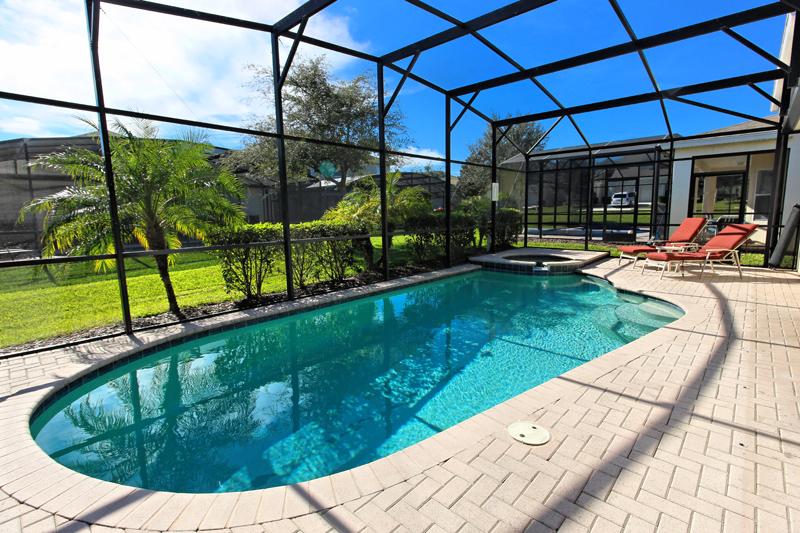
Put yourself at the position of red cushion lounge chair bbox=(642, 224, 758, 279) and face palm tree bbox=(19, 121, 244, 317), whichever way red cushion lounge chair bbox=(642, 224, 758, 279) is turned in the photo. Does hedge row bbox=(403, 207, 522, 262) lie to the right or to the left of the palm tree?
right

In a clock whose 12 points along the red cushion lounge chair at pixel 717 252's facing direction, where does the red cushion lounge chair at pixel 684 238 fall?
the red cushion lounge chair at pixel 684 238 is roughly at 2 o'clock from the red cushion lounge chair at pixel 717 252.

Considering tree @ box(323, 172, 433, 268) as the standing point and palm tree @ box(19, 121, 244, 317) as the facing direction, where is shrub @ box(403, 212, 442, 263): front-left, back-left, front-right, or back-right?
back-left

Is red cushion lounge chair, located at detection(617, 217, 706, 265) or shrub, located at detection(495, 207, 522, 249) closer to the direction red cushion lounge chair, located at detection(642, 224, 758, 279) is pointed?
the shrub

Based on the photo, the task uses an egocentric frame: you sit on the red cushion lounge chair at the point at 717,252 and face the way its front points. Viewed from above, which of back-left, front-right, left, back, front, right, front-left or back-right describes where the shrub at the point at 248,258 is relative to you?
front-left

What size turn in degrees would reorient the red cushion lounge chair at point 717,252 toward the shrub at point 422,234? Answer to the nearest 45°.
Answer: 0° — it already faces it

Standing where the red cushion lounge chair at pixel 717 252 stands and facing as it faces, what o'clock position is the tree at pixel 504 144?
The tree is roughly at 2 o'clock from the red cushion lounge chair.

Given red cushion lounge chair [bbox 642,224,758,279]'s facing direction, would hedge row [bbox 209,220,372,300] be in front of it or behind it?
in front

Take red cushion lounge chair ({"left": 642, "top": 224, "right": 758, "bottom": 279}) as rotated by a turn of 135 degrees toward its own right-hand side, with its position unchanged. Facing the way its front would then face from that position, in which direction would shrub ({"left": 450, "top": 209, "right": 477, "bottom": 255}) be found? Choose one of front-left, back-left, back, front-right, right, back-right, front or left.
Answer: back-left

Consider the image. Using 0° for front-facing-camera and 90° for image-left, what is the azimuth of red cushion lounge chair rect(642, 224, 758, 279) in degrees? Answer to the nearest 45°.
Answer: approximately 90°

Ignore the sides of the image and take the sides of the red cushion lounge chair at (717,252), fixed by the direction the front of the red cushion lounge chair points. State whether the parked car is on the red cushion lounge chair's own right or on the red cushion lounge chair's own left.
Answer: on the red cushion lounge chair's own right

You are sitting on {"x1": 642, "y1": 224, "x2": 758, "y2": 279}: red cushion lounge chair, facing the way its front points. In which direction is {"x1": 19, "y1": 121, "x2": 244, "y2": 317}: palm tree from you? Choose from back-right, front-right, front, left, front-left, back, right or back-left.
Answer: front-left

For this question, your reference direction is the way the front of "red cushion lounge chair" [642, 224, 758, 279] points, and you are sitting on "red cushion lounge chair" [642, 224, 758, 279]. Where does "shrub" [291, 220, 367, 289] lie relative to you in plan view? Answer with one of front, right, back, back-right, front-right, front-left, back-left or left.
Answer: front-left
